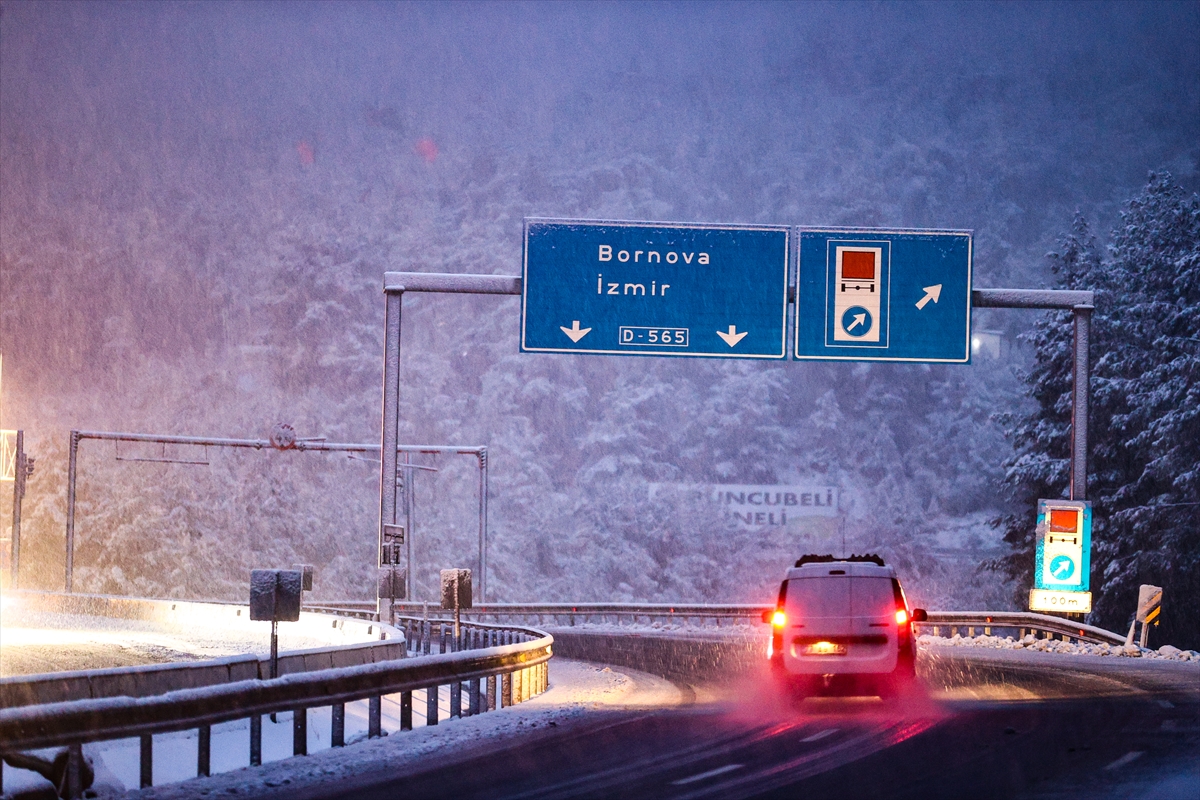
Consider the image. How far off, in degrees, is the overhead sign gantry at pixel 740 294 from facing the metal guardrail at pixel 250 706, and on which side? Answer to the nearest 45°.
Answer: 0° — it already faces it

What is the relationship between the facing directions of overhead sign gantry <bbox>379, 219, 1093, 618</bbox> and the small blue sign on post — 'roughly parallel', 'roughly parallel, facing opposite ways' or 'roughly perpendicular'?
roughly parallel

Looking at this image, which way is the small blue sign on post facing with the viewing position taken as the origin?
facing the viewer

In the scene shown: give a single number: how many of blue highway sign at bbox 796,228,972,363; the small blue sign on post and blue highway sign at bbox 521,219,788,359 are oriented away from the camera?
0

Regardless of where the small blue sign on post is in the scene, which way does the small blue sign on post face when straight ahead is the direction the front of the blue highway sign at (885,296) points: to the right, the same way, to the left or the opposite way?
the same way

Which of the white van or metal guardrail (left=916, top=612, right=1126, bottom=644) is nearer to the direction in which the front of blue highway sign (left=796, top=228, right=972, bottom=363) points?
the white van

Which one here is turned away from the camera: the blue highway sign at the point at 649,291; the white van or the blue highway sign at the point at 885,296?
the white van

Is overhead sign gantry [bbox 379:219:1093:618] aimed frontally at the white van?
yes

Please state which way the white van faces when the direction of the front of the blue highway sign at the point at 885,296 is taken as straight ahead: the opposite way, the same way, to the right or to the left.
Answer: the opposite way

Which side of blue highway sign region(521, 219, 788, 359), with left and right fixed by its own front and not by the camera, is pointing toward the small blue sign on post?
left

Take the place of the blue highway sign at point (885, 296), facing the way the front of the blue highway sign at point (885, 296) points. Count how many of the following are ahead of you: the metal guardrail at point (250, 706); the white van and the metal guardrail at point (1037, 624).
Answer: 2

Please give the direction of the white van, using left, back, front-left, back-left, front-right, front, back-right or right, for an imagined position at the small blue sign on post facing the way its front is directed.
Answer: front

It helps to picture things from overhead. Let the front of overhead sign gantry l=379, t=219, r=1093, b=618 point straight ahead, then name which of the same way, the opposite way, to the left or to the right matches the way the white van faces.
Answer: the opposite way

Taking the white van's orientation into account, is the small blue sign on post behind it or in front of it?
in front

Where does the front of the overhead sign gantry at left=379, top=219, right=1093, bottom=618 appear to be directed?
toward the camera

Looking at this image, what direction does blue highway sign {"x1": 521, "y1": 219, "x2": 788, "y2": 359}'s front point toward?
toward the camera

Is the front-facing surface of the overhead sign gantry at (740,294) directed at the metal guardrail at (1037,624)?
no

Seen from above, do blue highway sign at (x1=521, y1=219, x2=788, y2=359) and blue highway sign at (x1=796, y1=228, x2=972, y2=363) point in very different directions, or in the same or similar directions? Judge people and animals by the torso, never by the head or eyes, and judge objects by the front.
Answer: same or similar directions

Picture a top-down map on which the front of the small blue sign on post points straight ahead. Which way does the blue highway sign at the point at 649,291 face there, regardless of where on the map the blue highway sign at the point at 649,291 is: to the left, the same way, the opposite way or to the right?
the same way

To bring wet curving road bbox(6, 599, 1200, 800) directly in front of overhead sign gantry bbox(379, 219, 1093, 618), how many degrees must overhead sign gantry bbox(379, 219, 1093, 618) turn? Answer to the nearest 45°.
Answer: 0° — it already faces it

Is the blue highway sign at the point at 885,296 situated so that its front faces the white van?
yes

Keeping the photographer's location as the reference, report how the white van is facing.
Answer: facing away from the viewer
